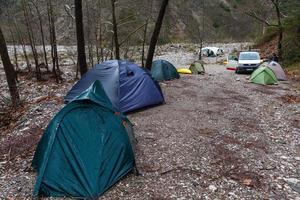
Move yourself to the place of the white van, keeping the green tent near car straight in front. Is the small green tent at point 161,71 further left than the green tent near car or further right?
right

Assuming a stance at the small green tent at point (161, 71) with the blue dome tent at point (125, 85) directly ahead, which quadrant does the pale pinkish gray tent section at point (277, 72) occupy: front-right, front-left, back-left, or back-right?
back-left

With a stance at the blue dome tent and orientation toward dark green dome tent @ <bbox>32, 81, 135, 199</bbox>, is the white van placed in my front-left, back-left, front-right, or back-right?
back-left

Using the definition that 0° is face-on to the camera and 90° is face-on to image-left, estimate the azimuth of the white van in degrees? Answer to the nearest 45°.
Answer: approximately 0°

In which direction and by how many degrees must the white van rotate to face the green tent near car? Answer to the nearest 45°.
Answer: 0° — it already faces it

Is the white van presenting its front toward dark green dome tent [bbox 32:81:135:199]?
yes
